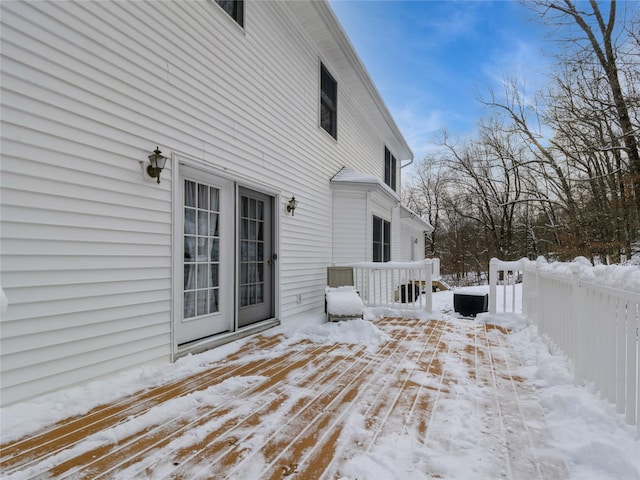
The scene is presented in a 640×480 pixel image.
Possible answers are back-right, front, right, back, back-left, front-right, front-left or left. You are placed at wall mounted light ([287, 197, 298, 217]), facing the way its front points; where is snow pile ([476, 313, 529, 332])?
front-left

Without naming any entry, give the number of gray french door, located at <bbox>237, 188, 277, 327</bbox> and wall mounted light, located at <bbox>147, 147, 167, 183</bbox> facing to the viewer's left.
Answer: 0

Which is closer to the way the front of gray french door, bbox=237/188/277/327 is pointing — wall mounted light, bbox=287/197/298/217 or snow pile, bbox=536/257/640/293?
the snow pile

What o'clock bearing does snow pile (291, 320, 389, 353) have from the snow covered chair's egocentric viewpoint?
The snow pile is roughly at 12 o'clock from the snow covered chair.

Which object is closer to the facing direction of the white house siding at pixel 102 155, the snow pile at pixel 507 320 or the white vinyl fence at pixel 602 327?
the white vinyl fence

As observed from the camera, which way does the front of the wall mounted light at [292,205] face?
facing the viewer and to the right of the viewer

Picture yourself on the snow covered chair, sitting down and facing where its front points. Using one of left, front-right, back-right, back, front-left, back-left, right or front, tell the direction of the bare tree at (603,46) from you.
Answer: back-left

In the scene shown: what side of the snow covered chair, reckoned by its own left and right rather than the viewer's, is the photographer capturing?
front

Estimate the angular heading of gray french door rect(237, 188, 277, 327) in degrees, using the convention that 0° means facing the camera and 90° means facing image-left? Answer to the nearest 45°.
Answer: approximately 315°

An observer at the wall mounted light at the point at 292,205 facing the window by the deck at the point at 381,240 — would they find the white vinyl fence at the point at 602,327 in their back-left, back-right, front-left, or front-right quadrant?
back-right

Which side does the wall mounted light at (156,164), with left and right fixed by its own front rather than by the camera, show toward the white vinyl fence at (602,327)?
front
